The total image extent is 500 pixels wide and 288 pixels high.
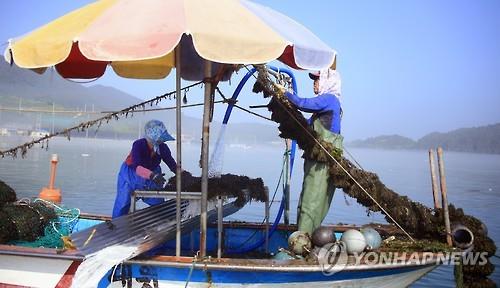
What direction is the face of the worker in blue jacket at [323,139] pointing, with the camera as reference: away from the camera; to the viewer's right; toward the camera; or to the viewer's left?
to the viewer's left

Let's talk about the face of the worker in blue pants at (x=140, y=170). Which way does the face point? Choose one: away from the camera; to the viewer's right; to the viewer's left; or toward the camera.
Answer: to the viewer's right

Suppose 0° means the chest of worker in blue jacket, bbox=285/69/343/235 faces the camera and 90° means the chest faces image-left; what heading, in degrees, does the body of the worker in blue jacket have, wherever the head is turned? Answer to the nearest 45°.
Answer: approximately 90°
